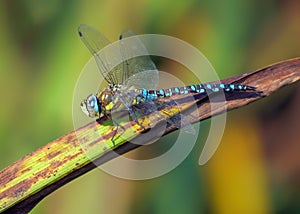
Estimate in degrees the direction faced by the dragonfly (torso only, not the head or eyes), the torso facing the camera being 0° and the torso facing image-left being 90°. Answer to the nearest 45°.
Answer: approximately 90°
